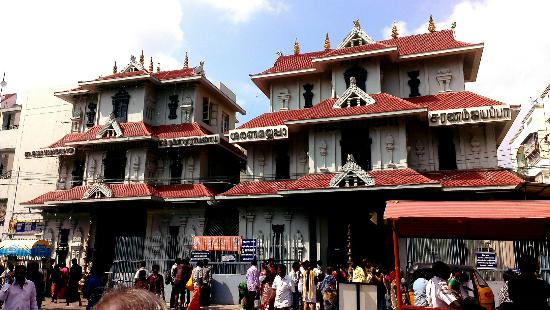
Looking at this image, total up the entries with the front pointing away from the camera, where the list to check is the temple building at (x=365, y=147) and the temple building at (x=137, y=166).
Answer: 0

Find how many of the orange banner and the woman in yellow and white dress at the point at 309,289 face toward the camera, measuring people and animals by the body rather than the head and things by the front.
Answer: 1

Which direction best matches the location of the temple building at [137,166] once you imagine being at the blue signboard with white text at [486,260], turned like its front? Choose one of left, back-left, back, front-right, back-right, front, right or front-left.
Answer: right

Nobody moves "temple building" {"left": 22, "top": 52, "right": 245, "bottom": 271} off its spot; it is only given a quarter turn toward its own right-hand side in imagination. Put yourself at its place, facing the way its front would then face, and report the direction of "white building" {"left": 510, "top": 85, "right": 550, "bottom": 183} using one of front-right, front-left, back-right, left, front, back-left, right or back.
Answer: back-right

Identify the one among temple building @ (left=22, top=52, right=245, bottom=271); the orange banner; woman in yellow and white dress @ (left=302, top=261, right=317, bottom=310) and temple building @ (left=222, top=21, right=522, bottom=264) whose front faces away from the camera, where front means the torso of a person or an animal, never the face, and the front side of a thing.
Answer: the woman in yellow and white dress

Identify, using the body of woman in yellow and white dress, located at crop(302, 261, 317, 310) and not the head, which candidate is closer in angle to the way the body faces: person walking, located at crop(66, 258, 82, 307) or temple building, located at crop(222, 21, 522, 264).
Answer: the temple building

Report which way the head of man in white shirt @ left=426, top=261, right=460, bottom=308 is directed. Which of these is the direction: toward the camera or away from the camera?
away from the camera

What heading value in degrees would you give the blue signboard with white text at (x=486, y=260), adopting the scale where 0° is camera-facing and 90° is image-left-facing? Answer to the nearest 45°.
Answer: approximately 0°

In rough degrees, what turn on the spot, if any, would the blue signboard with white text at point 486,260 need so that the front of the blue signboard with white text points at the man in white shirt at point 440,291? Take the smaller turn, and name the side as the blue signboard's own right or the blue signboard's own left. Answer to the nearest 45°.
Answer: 0° — it already faces them

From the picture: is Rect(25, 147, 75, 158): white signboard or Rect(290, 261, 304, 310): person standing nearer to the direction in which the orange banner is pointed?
the person standing

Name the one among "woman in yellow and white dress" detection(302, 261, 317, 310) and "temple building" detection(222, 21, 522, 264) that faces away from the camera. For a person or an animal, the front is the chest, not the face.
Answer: the woman in yellow and white dress
